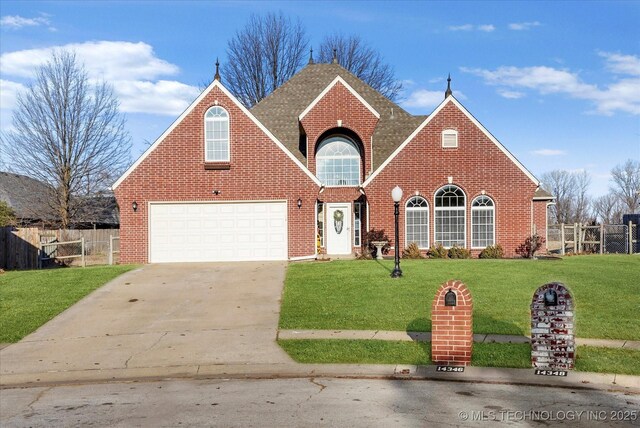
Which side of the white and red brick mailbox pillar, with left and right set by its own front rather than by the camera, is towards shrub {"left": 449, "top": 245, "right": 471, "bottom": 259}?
back

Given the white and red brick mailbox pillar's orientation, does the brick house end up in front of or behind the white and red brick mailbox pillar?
behind

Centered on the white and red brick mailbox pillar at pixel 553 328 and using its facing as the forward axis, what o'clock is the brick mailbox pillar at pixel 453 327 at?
The brick mailbox pillar is roughly at 3 o'clock from the white and red brick mailbox pillar.

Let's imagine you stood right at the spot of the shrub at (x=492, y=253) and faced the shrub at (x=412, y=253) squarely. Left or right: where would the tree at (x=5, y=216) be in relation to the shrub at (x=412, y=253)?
right

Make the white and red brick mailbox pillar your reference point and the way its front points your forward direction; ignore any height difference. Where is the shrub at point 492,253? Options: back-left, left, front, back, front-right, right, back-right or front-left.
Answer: back

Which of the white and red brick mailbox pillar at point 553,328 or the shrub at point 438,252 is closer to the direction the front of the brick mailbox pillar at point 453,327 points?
the white and red brick mailbox pillar

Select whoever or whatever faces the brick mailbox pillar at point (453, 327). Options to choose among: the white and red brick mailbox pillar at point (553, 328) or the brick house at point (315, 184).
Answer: the brick house

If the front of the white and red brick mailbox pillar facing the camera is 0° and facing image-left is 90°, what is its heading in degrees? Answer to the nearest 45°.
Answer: approximately 0°

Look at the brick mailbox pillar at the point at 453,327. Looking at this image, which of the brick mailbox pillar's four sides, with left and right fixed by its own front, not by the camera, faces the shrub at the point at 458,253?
back

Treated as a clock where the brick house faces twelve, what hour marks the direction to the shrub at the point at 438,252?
The shrub is roughly at 11 o'clock from the brick house.

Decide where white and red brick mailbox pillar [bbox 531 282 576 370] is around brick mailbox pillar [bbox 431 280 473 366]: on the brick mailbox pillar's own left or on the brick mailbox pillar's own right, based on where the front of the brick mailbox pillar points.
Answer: on the brick mailbox pillar's own left

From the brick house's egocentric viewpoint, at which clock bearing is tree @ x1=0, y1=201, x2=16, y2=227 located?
The tree is roughly at 4 o'clock from the brick house.
